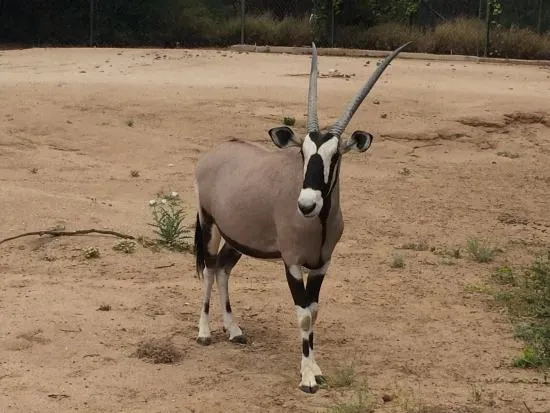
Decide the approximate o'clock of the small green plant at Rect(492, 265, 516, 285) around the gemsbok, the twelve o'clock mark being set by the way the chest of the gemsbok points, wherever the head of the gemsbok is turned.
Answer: The small green plant is roughly at 9 o'clock from the gemsbok.

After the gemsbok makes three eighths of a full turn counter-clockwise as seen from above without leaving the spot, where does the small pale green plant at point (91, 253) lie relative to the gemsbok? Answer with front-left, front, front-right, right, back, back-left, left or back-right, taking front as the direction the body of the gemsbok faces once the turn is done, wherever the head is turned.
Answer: front-left

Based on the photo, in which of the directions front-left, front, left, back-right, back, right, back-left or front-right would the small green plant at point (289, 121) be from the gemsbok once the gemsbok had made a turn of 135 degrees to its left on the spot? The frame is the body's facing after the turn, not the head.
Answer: front

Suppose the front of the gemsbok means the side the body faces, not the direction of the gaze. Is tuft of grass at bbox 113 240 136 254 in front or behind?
behind

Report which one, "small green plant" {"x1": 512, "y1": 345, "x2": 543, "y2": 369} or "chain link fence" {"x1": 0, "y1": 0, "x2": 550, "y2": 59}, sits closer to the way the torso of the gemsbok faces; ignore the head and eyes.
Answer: the small green plant

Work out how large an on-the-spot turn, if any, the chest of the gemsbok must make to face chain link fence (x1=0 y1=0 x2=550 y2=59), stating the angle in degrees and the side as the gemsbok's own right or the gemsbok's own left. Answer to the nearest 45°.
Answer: approximately 135° to the gemsbok's own left

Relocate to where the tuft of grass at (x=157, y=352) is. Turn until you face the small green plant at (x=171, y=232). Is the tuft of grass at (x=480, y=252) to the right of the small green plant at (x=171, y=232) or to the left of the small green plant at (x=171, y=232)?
right

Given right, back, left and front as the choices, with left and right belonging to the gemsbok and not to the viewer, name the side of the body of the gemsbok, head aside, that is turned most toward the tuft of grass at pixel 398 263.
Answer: left

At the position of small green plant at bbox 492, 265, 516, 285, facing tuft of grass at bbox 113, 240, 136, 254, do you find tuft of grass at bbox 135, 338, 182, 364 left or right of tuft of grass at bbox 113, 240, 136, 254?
left

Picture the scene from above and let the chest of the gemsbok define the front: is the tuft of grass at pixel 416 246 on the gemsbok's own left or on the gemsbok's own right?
on the gemsbok's own left

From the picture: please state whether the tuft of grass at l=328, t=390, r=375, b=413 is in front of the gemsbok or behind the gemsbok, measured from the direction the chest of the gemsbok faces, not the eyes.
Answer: in front

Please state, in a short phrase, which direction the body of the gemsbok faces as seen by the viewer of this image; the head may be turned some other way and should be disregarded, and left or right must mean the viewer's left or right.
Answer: facing the viewer and to the right of the viewer

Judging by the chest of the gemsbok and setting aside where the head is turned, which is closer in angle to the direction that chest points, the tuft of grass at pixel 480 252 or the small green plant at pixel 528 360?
the small green plant
